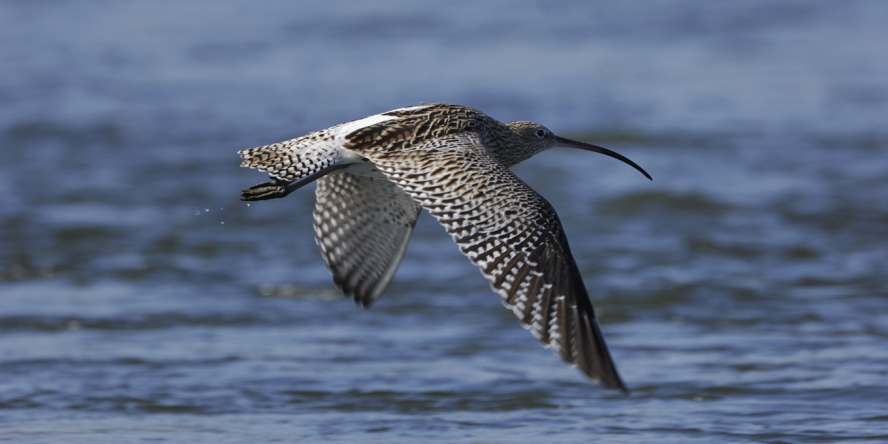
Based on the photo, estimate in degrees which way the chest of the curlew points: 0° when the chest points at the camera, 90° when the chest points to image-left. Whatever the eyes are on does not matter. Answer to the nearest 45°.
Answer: approximately 270°
